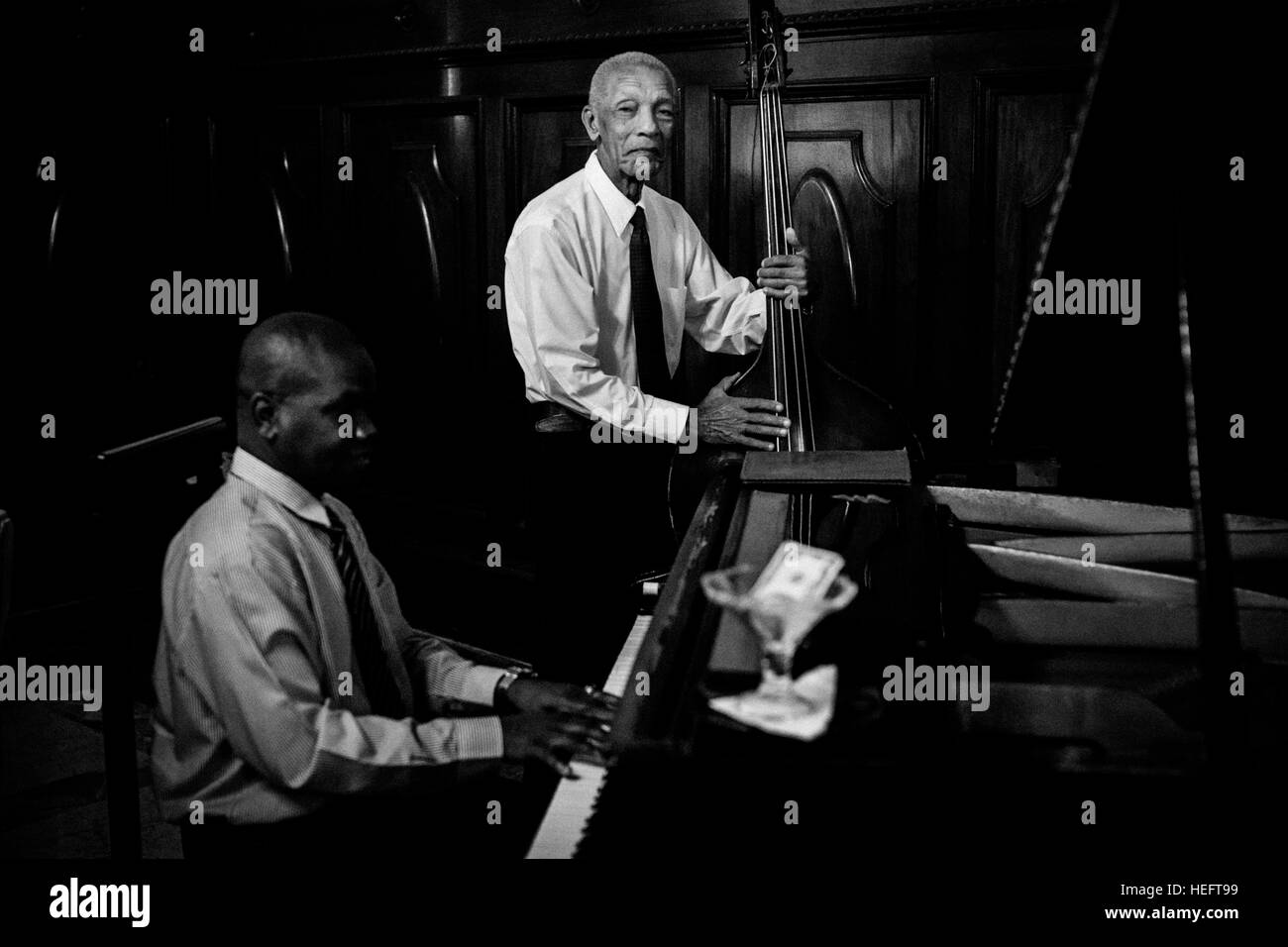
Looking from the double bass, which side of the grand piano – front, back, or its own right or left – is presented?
right

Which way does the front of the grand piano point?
to the viewer's left

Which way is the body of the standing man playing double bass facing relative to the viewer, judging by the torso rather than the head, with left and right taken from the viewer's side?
facing the viewer and to the right of the viewer

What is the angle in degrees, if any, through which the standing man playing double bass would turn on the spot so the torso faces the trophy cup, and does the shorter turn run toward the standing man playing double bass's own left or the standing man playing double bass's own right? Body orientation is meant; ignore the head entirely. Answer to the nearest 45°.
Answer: approximately 45° to the standing man playing double bass's own right

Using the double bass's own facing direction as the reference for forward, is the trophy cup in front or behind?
in front

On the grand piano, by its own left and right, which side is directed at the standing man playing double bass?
right

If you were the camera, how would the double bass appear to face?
facing the viewer

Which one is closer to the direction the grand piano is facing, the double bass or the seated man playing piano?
the seated man playing piano
